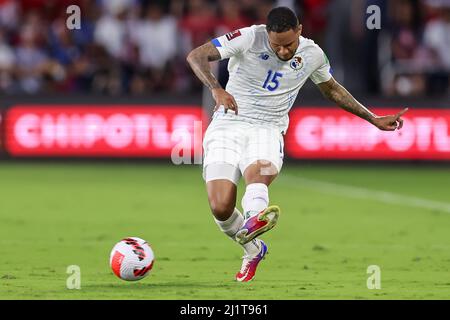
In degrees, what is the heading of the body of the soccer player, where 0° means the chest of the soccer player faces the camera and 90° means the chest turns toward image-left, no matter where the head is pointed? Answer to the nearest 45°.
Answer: approximately 0°
